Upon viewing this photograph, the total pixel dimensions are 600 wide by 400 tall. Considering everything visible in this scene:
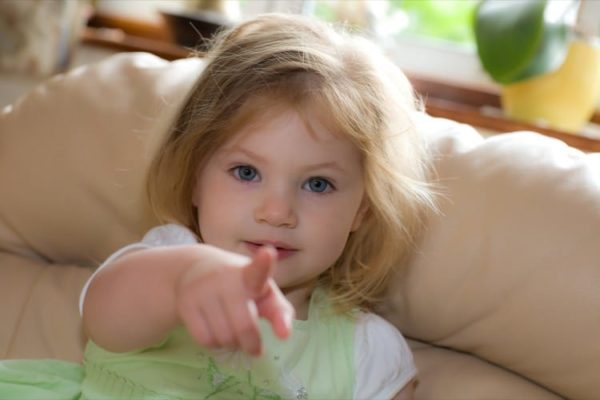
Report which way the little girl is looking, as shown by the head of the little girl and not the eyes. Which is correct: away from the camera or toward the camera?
toward the camera

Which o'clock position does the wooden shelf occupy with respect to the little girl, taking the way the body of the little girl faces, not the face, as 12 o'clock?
The wooden shelf is roughly at 7 o'clock from the little girl.

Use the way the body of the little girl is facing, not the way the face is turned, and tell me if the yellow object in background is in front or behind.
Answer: behind

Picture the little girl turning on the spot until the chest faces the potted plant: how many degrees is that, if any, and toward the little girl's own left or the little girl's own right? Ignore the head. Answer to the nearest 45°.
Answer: approximately 135° to the little girl's own left

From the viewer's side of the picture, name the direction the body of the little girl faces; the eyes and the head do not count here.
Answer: toward the camera
